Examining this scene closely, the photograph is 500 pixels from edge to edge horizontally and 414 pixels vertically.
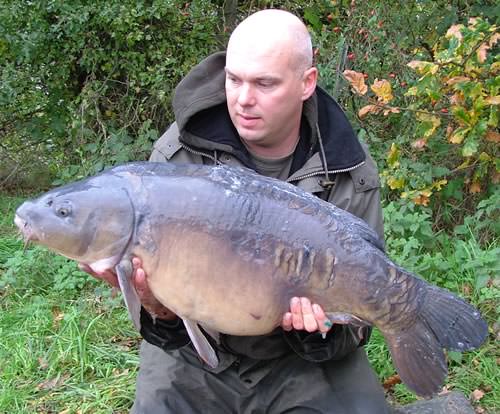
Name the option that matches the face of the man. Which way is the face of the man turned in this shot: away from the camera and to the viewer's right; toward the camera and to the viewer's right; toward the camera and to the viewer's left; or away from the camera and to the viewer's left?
toward the camera and to the viewer's left

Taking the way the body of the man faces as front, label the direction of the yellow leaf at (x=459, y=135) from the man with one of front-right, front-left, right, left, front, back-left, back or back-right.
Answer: back-left

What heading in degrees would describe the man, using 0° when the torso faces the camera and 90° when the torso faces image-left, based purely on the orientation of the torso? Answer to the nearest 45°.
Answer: approximately 0°

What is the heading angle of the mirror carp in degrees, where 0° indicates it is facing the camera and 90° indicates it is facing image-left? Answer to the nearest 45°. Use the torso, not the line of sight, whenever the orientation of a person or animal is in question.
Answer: approximately 90°

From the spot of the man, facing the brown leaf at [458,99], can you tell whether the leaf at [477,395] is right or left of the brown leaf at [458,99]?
right

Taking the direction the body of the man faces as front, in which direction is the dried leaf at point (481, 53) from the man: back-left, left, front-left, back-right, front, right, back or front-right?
back-left

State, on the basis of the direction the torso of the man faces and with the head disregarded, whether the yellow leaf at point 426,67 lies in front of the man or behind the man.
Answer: behind

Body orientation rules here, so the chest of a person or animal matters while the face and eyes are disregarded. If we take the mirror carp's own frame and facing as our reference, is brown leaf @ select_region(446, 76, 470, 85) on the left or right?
on its right

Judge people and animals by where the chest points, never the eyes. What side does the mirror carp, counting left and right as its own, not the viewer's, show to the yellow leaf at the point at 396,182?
right
